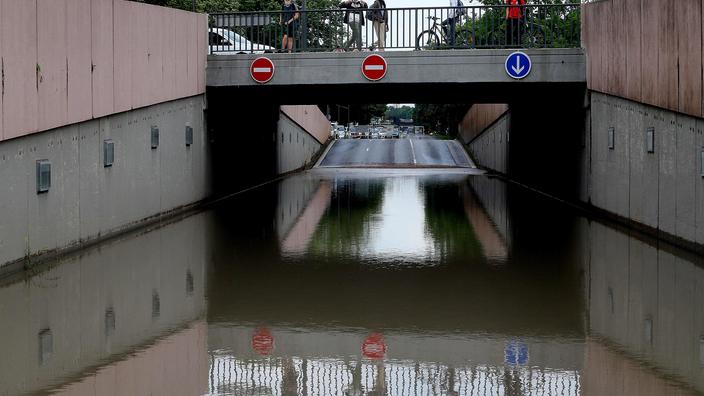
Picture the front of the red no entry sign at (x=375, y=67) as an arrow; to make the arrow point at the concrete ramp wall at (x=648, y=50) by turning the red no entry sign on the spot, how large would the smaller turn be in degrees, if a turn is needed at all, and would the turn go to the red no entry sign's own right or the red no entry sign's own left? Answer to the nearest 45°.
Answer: approximately 45° to the red no entry sign's own left

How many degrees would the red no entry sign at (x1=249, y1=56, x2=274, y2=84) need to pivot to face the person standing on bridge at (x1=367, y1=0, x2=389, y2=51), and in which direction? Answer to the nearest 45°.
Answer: approximately 90° to its left

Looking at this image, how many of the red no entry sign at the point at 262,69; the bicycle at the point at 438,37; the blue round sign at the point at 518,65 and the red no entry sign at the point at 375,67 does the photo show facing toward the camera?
3

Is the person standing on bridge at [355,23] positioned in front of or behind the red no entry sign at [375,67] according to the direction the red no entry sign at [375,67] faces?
behind

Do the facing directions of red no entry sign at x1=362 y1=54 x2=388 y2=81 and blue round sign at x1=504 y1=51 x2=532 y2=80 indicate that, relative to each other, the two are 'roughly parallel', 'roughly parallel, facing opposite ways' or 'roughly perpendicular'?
roughly parallel

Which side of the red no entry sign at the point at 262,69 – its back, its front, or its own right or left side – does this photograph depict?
front

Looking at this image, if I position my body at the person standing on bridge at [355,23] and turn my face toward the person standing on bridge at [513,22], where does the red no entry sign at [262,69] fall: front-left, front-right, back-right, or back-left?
back-right

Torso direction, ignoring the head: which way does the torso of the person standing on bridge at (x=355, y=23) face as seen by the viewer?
toward the camera

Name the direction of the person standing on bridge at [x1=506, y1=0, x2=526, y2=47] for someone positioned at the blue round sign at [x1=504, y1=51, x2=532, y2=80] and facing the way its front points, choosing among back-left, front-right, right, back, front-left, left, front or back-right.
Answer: back
